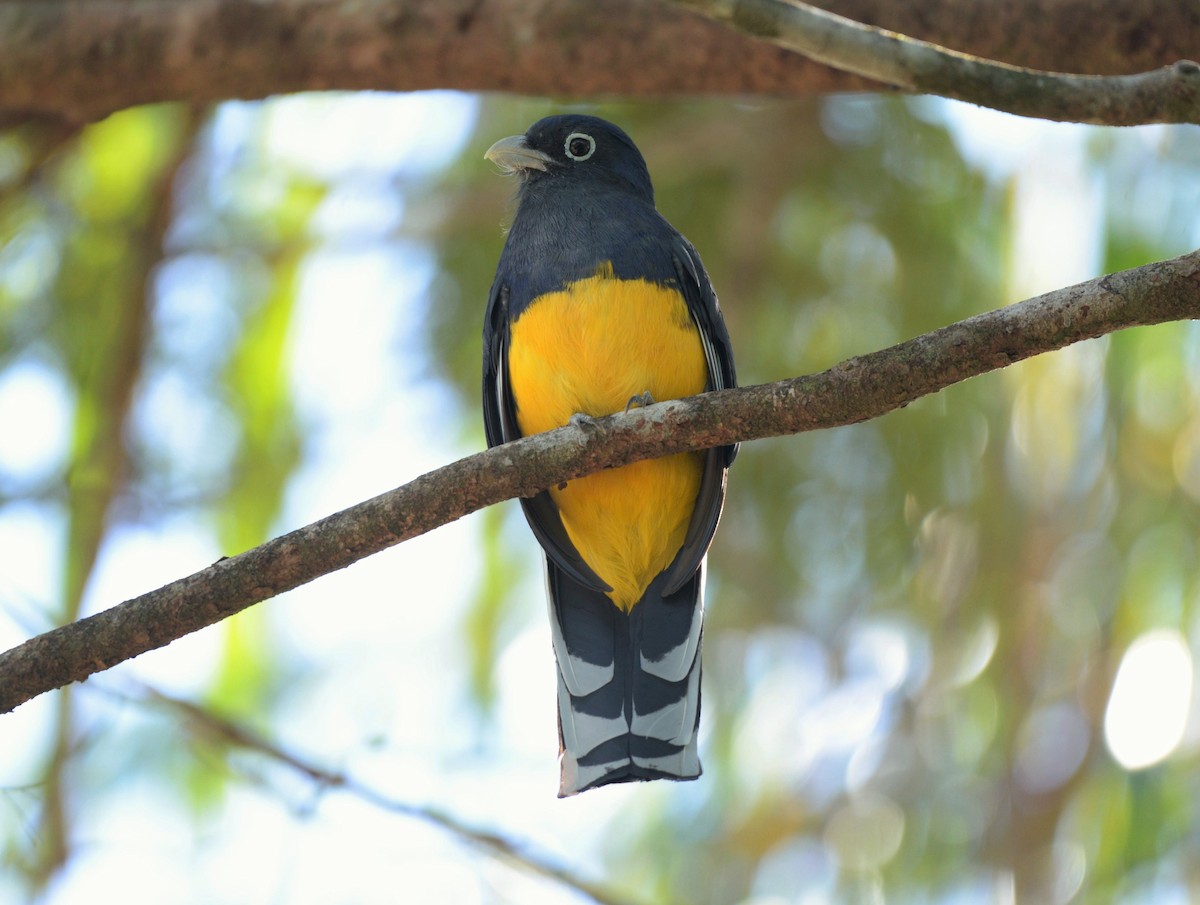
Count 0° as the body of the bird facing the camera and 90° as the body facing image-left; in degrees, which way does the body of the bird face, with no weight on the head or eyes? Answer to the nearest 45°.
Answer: approximately 0°
